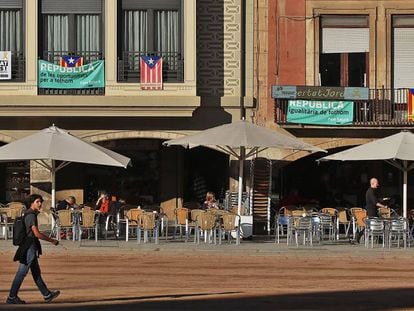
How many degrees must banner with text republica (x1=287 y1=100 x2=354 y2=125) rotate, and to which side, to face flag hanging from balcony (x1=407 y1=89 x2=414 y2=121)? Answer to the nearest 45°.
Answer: approximately 90° to its left

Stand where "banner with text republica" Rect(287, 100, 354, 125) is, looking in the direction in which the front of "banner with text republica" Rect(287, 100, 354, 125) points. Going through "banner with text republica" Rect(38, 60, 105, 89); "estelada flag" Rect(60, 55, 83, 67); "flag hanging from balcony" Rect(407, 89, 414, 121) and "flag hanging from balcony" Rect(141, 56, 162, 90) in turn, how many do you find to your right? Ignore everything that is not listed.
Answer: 3

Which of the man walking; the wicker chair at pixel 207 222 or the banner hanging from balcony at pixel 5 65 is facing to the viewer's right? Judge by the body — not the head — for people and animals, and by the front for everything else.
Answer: the man walking

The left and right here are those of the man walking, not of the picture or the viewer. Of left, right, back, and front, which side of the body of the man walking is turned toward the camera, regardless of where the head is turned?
right

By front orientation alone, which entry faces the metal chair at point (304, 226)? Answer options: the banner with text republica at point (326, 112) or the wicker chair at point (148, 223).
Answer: the banner with text republica

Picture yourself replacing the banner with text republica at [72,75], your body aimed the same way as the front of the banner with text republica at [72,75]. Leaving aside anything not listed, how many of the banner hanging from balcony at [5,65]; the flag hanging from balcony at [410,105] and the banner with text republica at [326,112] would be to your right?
1

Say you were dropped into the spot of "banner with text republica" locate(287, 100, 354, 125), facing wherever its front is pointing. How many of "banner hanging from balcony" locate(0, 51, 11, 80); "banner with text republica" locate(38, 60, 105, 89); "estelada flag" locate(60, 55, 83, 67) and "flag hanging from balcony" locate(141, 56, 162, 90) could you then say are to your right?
4
